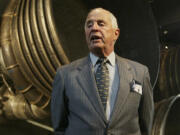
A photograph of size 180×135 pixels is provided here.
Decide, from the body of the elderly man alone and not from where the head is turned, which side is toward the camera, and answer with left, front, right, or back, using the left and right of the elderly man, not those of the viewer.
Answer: front
